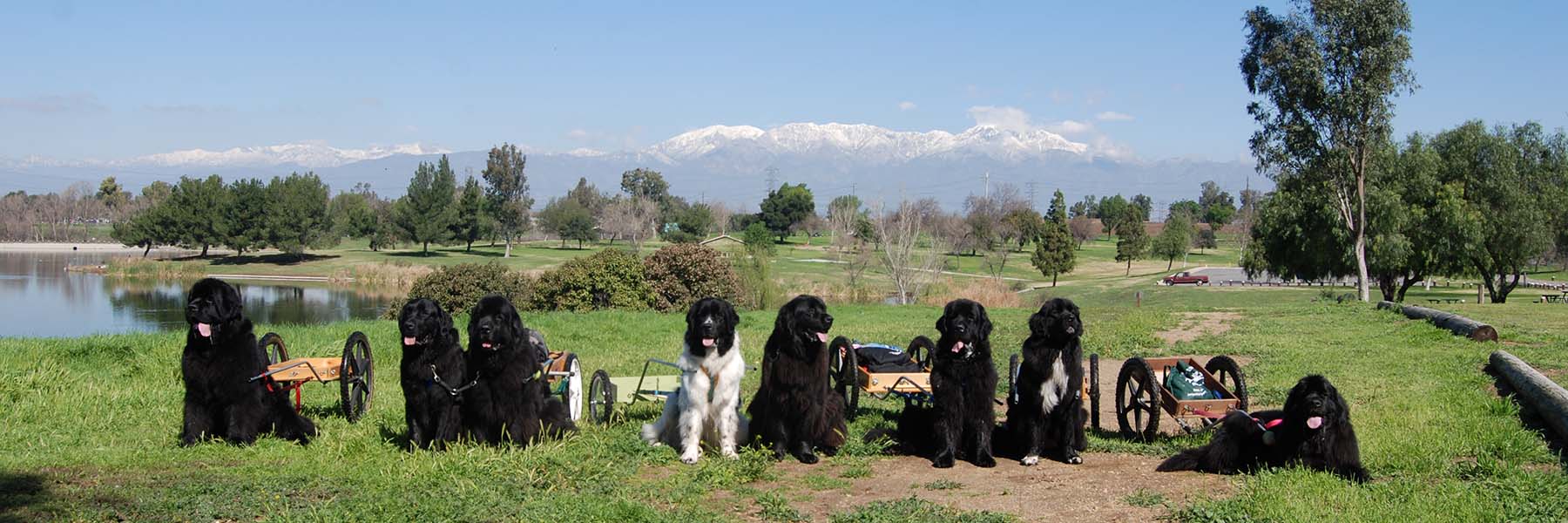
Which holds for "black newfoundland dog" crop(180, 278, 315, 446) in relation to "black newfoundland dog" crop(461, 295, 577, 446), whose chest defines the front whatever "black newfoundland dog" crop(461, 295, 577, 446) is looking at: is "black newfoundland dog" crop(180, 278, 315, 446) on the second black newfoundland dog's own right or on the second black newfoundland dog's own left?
on the second black newfoundland dog's own right

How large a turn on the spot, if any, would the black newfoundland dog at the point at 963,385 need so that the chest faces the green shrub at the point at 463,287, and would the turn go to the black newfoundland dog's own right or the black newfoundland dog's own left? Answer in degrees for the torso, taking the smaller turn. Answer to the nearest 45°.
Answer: approximately 135° to the black newfoundland dog's own right

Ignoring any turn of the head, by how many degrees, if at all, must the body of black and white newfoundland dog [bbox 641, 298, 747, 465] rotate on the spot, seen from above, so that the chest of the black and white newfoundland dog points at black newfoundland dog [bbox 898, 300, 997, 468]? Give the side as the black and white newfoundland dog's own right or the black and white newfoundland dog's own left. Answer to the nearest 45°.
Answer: approximately 90° to the black and white newfoundland dog's own left

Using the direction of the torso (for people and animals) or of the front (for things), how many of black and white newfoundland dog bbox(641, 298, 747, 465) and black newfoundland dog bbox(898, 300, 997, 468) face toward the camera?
2

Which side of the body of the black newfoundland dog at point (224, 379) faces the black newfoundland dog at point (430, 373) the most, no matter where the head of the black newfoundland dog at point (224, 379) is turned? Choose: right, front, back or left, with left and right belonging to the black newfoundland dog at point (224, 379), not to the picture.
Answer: left

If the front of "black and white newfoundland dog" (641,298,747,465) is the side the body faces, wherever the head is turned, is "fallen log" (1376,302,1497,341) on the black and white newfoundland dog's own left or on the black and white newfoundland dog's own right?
on the black and white newfoundland dog's own left

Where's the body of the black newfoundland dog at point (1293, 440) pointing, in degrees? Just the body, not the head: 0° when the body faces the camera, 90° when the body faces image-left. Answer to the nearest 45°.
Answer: approximately 315°

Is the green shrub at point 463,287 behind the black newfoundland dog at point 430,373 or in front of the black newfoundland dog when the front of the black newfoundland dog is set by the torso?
behind

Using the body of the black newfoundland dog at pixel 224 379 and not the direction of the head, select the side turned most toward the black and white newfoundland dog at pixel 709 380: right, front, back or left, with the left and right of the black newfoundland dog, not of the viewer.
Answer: left

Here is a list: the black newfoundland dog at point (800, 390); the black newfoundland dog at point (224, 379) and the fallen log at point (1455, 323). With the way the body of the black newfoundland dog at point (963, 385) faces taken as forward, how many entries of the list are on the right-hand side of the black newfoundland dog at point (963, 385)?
2

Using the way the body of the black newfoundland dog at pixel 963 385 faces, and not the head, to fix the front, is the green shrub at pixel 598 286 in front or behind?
behind

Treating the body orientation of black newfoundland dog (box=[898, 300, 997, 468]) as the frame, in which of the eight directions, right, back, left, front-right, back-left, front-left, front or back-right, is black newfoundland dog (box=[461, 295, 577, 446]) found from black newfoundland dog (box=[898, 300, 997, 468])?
right
